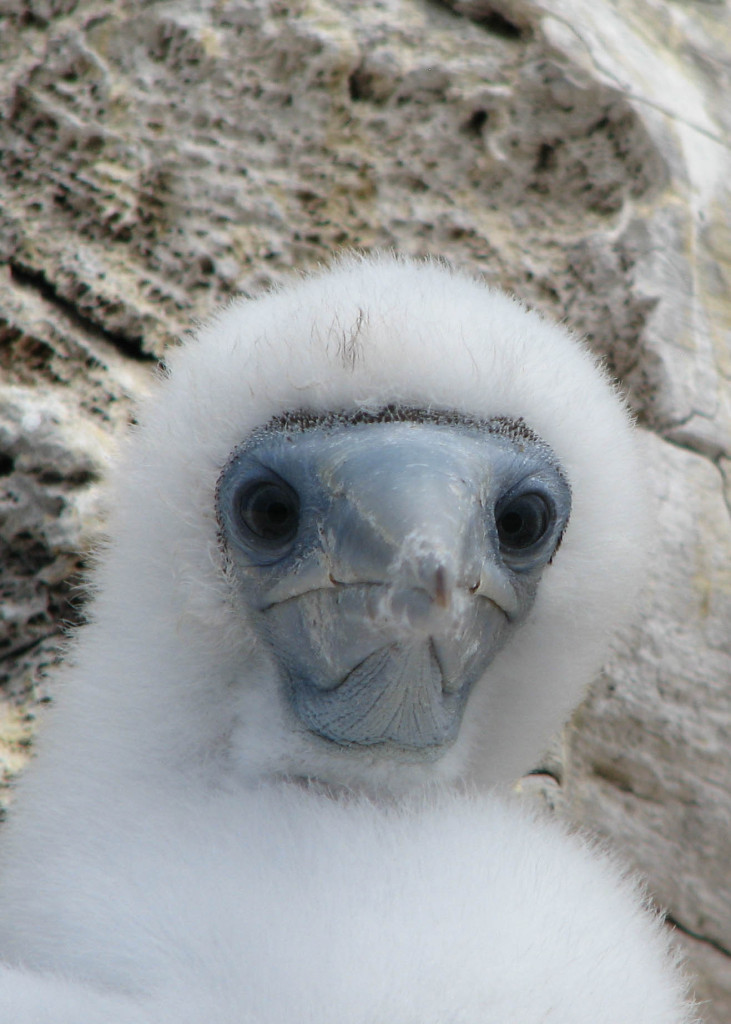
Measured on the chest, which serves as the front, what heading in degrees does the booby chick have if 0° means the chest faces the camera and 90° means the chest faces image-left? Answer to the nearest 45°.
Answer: approximately 0°
